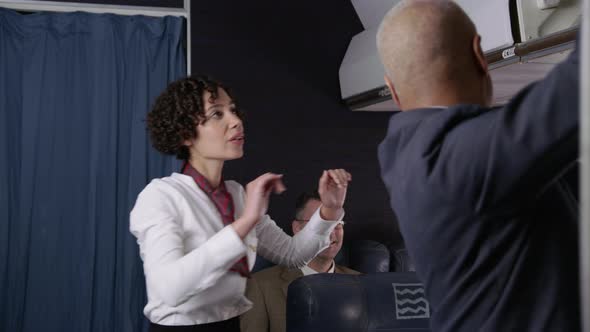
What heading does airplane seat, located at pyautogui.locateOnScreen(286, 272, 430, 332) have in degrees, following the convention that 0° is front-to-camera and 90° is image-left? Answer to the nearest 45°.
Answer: approximately 0°

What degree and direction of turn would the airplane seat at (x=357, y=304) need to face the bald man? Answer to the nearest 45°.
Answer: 0° — it already faces them

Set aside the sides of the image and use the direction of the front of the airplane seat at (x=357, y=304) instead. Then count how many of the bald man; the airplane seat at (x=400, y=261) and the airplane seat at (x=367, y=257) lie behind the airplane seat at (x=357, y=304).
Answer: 2

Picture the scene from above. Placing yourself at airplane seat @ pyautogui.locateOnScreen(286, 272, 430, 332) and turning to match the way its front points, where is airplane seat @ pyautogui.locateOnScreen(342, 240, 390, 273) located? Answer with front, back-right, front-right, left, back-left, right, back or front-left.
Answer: back

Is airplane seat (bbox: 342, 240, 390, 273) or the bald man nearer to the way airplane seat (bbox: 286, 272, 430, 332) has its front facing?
the bald man

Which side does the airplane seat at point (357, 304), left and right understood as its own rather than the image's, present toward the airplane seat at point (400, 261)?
back

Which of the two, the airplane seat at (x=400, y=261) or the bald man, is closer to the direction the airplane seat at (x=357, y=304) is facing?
the bald man
